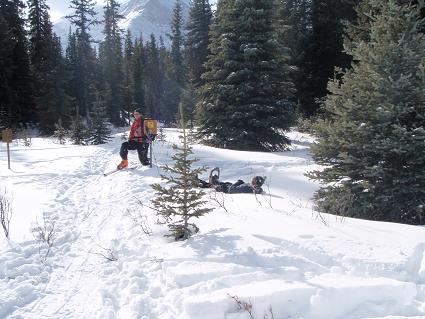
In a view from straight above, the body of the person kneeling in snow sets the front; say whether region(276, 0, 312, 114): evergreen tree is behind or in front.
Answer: behind

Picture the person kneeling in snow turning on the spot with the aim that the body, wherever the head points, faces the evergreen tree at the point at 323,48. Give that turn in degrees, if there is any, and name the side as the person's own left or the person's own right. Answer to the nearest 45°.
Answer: approximately 180°

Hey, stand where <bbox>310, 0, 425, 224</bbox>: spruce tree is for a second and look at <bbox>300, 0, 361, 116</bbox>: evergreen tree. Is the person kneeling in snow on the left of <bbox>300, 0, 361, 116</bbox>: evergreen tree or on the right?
left

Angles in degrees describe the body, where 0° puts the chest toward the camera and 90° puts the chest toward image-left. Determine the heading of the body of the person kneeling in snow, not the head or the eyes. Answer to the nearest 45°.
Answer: approximately 45°

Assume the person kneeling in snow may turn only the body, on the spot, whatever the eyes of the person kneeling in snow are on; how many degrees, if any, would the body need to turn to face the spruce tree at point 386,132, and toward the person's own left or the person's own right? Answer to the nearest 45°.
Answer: approximately 90° to the person's own left

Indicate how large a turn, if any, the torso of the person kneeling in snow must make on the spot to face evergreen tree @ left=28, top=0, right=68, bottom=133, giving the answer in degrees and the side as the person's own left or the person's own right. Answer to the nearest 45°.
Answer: approximately 135° to the person's own right

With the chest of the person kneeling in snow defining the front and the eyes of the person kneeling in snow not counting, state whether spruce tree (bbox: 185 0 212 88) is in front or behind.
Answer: behind
